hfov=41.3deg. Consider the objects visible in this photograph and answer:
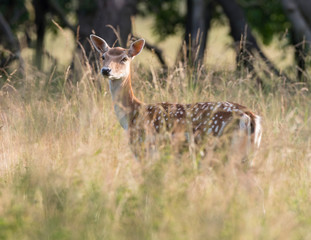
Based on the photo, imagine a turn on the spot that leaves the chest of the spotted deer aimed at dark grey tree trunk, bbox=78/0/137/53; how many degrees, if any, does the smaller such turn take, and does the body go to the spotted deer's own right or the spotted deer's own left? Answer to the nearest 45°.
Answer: approximately 90° to the spotted deer's own right

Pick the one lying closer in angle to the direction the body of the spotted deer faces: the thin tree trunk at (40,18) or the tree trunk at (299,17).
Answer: the thin tree trunk

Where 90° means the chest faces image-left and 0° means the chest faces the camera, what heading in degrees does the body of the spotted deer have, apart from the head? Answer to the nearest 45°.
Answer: approximately 90°

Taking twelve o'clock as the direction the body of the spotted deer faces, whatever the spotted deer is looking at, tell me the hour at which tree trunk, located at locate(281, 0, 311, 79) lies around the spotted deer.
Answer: The tree trunk is roughly at 4 o'clock from the spotted deer.

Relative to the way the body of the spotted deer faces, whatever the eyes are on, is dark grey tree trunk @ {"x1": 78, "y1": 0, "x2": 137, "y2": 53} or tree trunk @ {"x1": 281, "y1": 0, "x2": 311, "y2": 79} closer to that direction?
the dark grey tree trunk

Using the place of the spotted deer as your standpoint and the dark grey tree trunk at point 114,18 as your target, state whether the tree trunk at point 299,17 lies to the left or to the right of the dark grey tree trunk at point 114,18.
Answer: right
